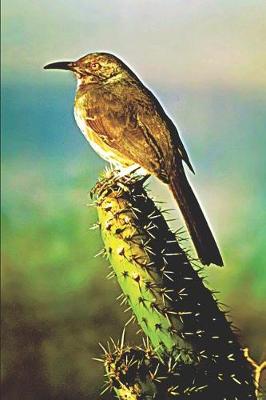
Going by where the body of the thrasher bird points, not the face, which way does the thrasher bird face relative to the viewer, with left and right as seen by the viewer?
facing to the left of the viewer
